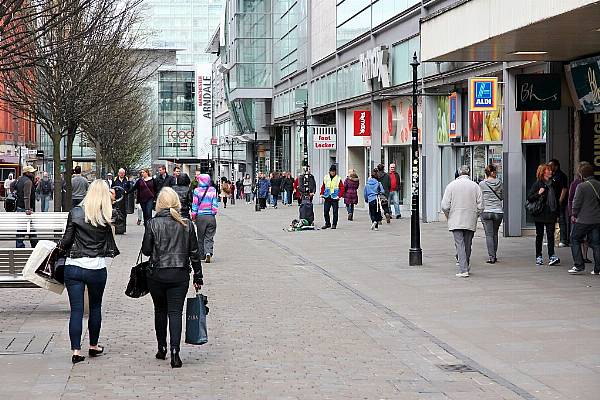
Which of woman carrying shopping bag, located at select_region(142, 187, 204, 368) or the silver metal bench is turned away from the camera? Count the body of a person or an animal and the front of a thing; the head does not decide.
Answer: the woman carrying shopping bag

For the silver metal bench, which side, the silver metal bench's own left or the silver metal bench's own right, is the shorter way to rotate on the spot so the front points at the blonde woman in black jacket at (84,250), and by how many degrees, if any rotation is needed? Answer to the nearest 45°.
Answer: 0° — it already faces them

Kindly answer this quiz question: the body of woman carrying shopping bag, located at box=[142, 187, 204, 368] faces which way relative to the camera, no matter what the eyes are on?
away from the camera

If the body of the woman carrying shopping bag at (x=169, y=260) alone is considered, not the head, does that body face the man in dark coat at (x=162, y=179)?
yes

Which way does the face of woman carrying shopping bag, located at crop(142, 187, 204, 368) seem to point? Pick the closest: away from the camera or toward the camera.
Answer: away from the camera
